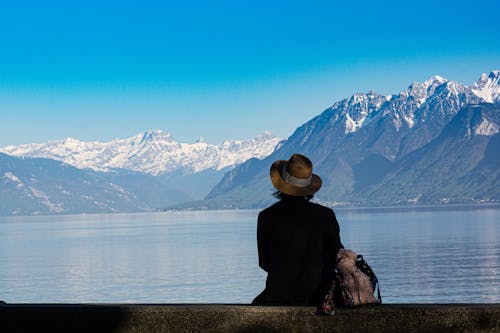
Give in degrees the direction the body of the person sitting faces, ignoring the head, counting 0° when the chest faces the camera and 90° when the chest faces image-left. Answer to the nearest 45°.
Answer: approximately 180°

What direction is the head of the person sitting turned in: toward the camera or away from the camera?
away from the camera

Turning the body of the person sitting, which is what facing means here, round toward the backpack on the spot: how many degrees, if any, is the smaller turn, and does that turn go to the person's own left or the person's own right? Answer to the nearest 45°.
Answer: approximately 135° to the person's own right
